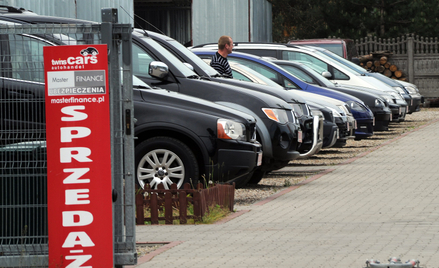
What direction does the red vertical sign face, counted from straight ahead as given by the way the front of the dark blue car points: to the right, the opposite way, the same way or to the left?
to the right

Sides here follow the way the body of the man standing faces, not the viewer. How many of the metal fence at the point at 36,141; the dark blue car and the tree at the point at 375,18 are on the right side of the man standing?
1

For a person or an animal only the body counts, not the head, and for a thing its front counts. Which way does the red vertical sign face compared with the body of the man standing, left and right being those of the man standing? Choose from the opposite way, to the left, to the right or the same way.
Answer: to the right

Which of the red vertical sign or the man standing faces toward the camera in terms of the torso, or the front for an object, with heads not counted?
the red vertical sign

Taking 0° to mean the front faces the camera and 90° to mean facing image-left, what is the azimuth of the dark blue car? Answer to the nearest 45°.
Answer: approximately 270°

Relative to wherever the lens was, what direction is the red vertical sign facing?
facing the viewer

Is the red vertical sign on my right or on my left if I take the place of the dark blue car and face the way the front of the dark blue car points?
on my right

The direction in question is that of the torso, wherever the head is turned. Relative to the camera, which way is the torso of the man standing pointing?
to the viewer's right

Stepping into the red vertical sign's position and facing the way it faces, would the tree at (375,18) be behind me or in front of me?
behind

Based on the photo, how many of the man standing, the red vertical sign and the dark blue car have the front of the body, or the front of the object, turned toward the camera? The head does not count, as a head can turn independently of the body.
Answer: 1
